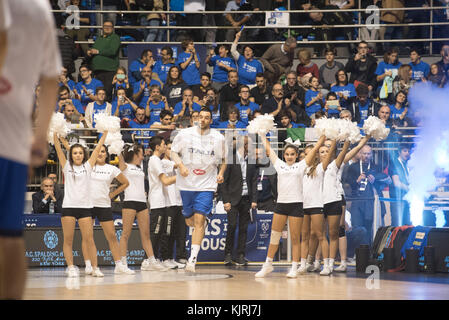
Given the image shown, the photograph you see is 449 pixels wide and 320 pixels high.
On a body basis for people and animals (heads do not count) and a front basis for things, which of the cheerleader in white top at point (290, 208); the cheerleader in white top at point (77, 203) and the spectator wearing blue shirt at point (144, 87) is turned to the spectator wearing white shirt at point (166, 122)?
the spectator wearing blue shirt at point (144, 87)

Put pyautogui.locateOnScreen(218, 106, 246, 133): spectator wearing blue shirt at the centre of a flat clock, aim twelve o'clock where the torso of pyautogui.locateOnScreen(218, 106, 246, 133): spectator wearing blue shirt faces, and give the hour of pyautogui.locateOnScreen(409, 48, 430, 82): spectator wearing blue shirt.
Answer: pyautogui.locateOnScreen(409, 48, 430, 82): spectator wearing blue shirt is roughly at 8 o'clock from pyautogui.locateOnScreen(218, 106, 246, 133): spectator wearing blue shirt.

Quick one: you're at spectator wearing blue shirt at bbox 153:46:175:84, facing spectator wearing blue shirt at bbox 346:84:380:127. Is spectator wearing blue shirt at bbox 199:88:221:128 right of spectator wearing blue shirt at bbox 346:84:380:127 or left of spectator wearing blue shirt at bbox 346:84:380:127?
right

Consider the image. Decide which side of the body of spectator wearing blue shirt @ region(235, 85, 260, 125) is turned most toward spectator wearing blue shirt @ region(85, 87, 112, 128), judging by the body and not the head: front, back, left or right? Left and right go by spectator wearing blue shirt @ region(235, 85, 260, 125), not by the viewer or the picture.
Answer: right

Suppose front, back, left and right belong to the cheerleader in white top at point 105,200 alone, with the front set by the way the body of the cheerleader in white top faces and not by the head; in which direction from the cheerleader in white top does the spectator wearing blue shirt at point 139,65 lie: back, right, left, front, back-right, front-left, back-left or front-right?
back

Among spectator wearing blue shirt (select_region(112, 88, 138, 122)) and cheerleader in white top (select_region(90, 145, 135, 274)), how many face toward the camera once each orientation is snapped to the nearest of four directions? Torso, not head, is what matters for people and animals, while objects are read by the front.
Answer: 2

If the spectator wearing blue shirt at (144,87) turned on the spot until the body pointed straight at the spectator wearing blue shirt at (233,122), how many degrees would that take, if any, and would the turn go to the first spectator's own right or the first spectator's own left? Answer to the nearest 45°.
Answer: approximately 45° to the first spectator's own left

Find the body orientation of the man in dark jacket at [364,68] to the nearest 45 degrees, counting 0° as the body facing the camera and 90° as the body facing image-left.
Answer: approximately 0°

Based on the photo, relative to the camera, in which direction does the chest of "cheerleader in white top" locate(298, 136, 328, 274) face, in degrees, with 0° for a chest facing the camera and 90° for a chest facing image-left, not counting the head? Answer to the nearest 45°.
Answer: approximately 45°

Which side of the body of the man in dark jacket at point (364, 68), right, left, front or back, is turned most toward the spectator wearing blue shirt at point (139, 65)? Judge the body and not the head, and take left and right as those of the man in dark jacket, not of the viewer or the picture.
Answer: right
